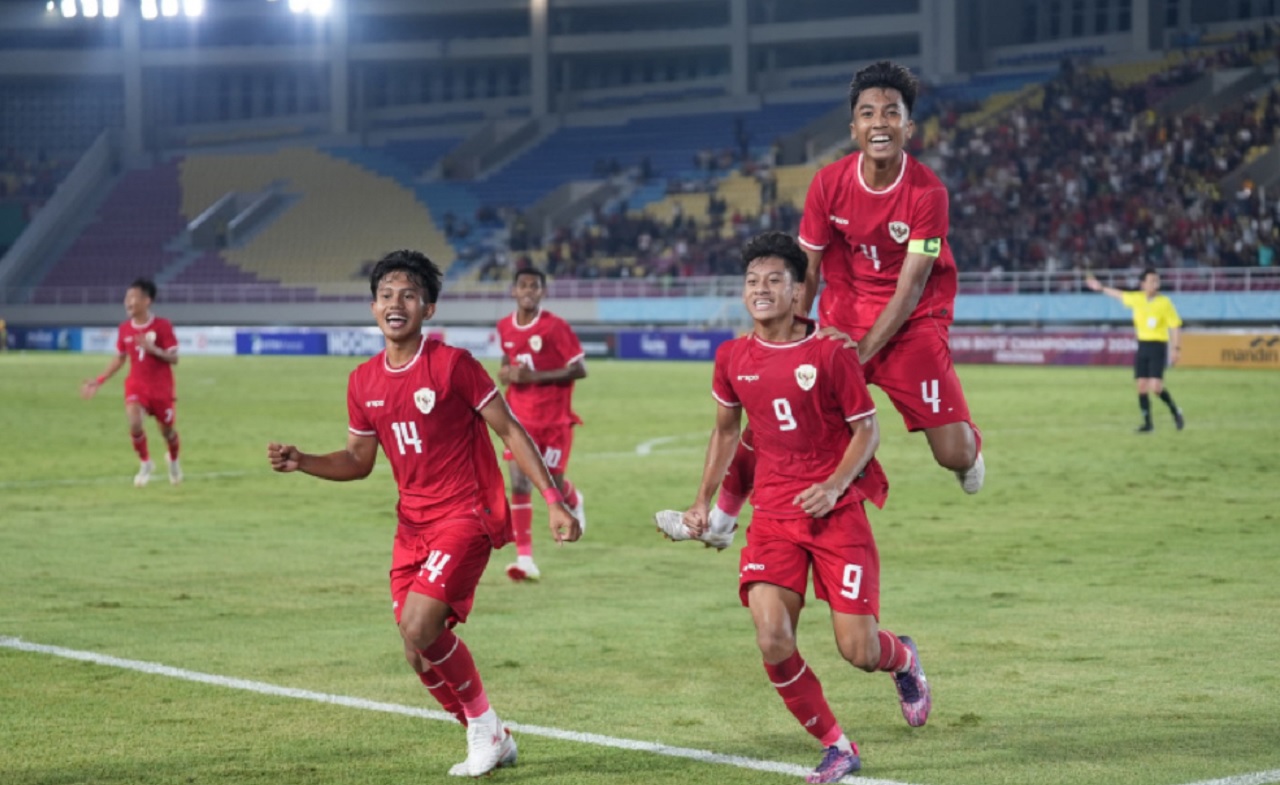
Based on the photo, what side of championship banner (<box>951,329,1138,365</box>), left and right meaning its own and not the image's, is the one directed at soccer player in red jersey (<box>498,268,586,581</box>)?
front

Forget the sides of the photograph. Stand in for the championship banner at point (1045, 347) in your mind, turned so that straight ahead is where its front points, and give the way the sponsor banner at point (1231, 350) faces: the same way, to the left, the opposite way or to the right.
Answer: the same way

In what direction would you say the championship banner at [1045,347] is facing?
toward the camera

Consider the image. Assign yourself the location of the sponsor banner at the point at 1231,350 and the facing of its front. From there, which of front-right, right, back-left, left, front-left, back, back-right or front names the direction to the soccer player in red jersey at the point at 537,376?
front

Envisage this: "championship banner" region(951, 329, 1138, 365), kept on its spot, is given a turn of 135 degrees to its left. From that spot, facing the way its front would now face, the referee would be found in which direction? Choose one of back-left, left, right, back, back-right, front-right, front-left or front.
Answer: back-right

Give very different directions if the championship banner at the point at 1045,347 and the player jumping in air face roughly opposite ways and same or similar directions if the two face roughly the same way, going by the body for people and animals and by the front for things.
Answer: same or similar directions

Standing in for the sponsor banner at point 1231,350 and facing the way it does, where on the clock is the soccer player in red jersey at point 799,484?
The soccer player in red jersey is roughly at 12 o'clock from the sponsor banner.

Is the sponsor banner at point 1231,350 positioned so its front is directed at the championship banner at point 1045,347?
no

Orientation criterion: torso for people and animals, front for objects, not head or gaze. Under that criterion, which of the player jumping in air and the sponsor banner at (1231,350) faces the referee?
the sponsor banner

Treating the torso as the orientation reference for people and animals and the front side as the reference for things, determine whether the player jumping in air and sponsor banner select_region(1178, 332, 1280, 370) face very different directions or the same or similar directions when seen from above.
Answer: same or similar directions

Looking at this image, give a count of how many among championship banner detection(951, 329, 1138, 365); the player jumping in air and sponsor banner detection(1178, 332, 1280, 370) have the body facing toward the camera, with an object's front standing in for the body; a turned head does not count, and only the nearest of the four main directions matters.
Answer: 3

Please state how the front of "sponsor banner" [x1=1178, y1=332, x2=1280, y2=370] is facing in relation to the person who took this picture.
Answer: facing the viewer

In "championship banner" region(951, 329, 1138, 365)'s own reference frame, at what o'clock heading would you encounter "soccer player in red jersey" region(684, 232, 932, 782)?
The soccer player in red jersey is roughly at 12 o'clock from the championship banner.

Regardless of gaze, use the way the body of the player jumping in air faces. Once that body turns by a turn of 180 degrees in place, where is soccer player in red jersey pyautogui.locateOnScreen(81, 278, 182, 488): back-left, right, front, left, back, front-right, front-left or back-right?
front-left

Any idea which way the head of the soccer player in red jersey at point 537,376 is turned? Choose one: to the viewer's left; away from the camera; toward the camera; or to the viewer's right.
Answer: toward the camera

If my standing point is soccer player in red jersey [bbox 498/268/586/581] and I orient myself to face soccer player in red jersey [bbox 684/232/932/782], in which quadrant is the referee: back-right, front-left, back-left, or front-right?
back-left

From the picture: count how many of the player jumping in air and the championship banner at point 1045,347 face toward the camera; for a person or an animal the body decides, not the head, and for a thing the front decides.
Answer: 2

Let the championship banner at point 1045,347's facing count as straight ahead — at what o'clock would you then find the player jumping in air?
The player jumping in air is roughly at 12 o'clock from the championship banner.

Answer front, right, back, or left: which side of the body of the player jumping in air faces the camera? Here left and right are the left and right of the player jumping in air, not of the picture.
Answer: front

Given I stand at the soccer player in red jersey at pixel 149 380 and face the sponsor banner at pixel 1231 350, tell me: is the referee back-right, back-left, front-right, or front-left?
front-right
